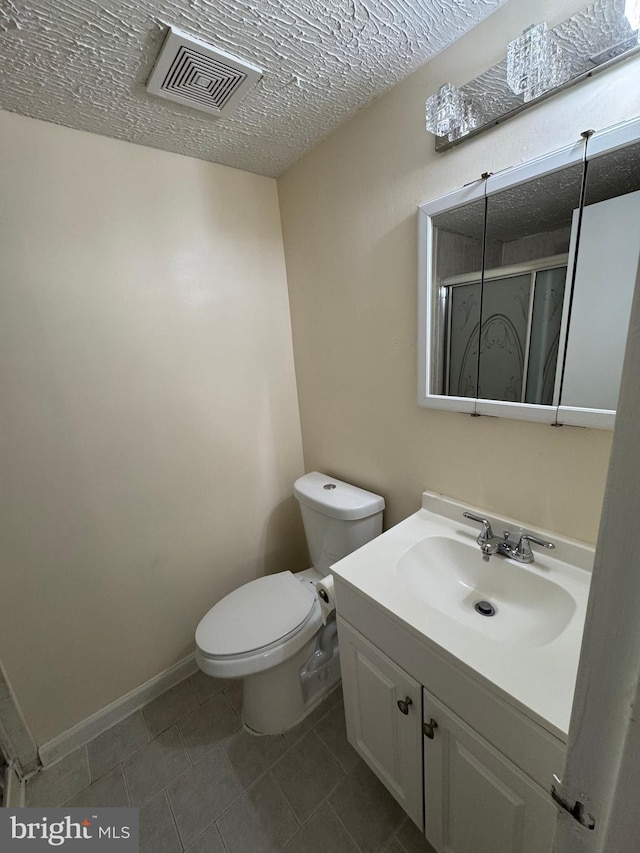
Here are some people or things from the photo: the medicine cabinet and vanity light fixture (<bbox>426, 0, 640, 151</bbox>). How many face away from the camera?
0

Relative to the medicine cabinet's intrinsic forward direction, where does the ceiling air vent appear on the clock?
The ceiling air vent is roughly at 1 o'clock from the medicine cabinet.

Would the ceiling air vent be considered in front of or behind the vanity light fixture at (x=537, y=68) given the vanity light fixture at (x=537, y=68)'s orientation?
in front

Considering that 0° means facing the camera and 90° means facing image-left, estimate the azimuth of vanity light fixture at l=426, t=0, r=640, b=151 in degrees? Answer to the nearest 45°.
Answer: approximately 45°

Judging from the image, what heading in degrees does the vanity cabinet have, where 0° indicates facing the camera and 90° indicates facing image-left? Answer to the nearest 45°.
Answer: approximately 45°

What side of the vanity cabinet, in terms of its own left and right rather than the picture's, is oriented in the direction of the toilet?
right
